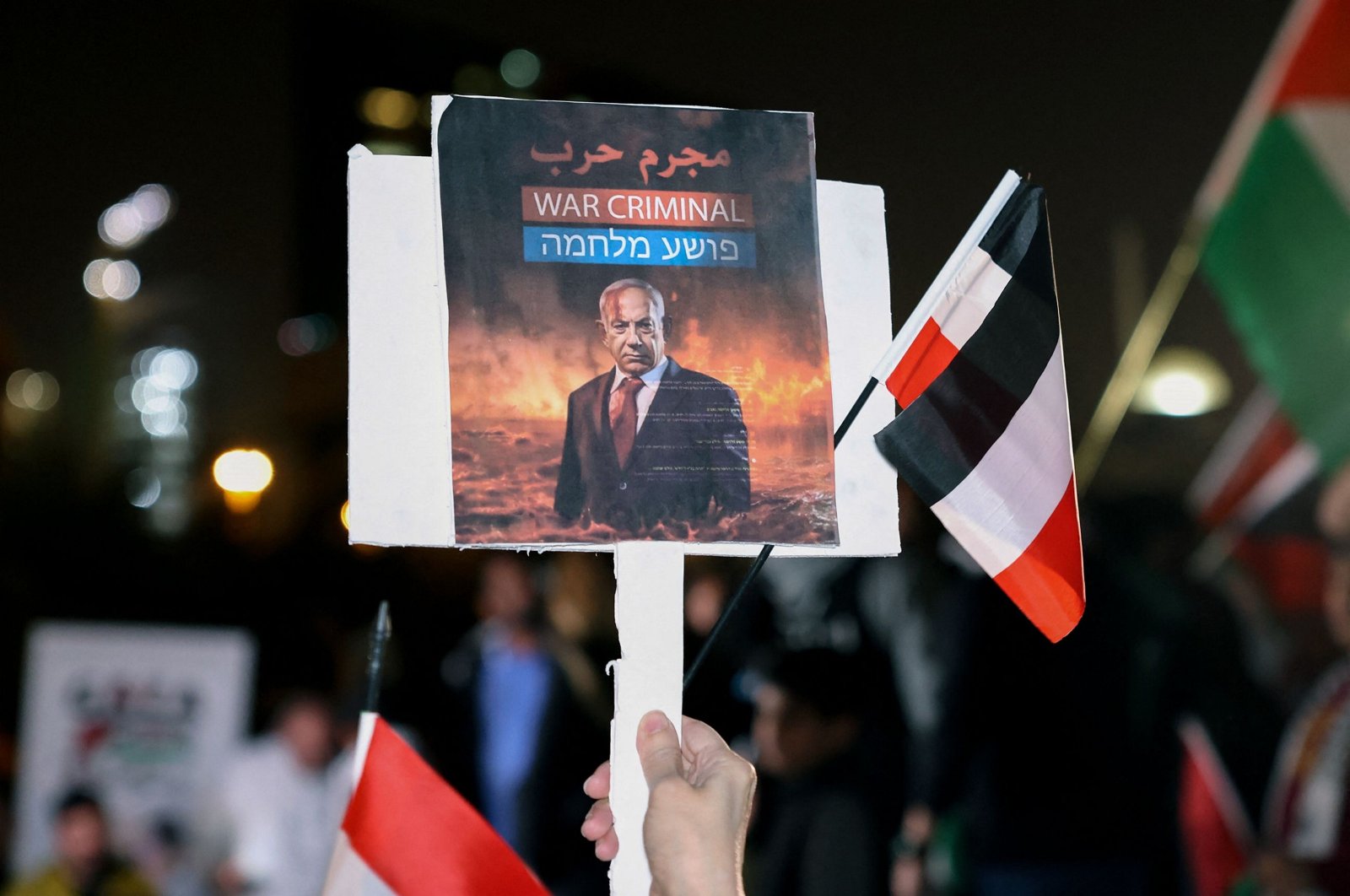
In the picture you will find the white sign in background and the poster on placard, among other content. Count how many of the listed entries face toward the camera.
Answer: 2

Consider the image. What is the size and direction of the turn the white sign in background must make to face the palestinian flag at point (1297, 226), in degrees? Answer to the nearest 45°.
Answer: approximately 45° to its left

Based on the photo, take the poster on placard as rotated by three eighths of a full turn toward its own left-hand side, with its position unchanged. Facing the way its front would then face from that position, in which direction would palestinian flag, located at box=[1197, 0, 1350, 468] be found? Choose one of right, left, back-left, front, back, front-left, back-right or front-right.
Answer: front

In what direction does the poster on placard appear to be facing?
toward the camera

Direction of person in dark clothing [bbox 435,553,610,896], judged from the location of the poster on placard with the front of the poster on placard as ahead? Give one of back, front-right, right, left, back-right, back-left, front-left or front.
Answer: back

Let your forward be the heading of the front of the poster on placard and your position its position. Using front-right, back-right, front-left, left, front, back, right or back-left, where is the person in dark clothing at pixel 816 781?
back

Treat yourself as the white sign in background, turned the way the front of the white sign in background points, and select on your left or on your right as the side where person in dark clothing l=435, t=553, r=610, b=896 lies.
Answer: on your left

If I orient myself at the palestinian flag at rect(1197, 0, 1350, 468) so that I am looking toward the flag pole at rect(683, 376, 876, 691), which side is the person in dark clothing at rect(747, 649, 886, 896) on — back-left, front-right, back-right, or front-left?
front-right

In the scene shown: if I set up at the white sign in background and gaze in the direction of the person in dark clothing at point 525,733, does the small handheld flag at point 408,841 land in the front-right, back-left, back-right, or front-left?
front-right

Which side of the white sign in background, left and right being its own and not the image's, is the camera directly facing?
front

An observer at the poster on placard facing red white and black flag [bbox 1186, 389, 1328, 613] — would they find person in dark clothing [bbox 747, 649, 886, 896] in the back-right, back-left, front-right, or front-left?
front-left

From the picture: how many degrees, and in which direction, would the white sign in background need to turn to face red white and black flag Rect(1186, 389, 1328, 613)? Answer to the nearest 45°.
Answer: approximately 45° to its left

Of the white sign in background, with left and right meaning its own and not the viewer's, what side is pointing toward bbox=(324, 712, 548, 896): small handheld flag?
front

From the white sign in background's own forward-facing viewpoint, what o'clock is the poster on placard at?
The poster on placard is roughly at 12 o'clock from the white sign in background.
